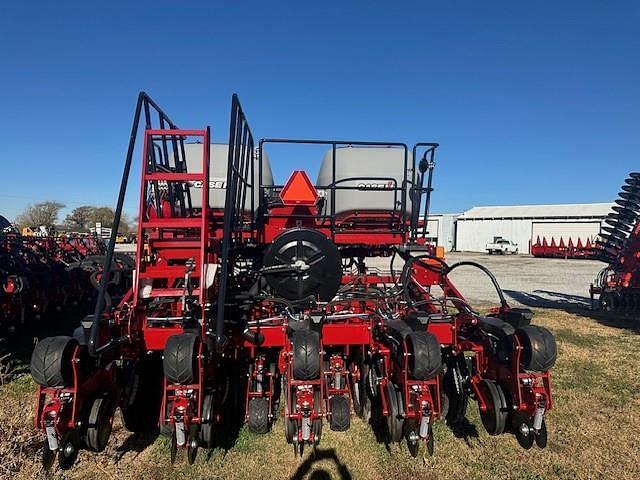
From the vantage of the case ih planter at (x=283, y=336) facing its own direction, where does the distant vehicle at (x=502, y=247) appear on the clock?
The distant vehicle is roughly at 1 o'clock from the case ih planter.

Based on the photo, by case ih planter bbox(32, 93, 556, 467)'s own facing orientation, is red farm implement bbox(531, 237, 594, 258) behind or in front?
in front

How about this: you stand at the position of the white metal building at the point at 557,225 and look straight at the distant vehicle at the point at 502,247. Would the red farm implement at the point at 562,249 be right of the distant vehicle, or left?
left

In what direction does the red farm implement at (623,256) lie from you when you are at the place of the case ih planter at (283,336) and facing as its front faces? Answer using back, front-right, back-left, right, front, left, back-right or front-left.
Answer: front-right

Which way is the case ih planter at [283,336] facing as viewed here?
away from the camera

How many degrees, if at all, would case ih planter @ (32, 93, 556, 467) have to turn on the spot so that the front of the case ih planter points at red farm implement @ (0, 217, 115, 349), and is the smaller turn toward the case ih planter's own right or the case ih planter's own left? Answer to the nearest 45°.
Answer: approximately 45° to the case ih planter's own left

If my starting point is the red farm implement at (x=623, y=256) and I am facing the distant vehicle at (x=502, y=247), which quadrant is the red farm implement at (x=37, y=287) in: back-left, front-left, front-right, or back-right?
back-left

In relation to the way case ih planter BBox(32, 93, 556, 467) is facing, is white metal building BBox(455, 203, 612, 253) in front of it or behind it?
in front
